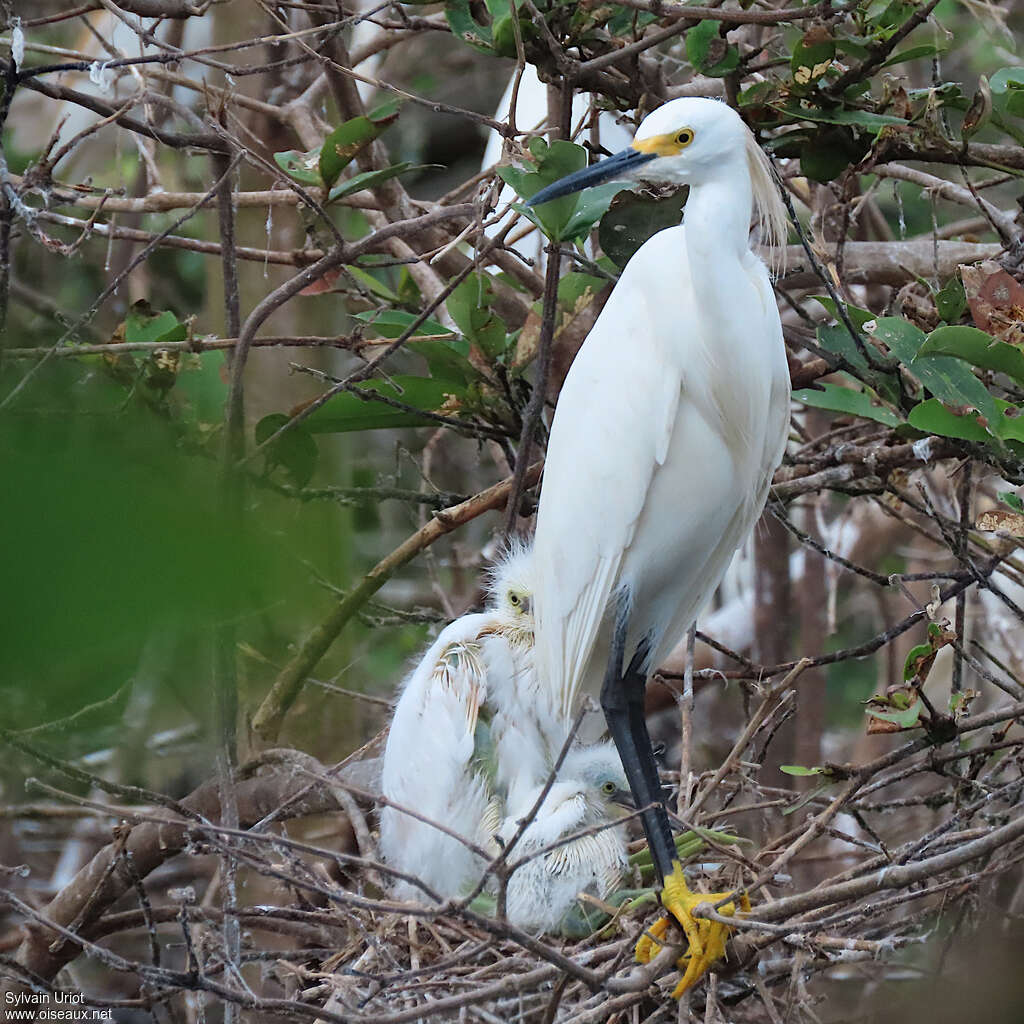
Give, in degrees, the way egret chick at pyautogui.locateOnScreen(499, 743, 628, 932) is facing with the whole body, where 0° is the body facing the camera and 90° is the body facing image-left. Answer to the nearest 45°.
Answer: approximately 270°
